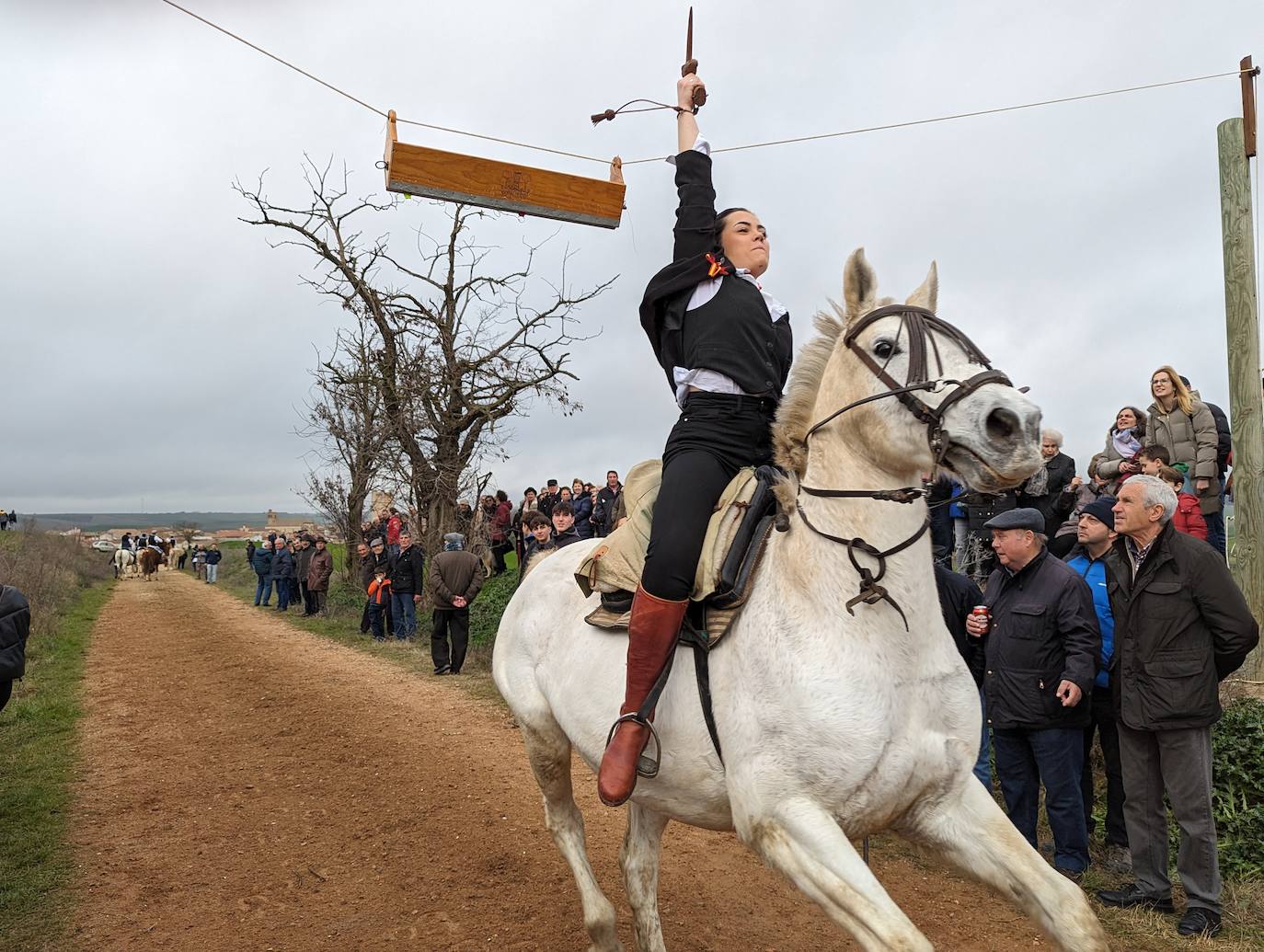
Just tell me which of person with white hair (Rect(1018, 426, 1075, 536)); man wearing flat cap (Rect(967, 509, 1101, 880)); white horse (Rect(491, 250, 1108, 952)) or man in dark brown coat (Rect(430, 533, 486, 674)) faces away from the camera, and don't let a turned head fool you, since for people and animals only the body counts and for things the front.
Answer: the man in dark brown coat

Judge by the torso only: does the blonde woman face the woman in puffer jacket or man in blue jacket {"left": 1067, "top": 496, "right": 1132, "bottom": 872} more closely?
the man in blue jacket

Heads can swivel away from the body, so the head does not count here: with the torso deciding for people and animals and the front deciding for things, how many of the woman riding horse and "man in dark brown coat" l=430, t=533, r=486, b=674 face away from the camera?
1

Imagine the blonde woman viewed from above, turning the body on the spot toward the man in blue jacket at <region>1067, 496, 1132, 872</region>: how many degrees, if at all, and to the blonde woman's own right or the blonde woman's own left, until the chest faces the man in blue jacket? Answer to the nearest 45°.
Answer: approximately 45° to the blonde woman's own left

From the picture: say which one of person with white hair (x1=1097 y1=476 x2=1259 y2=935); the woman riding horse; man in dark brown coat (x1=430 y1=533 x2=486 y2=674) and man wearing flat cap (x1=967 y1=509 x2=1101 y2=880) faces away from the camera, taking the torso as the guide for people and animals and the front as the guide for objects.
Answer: the man in dark brown coat

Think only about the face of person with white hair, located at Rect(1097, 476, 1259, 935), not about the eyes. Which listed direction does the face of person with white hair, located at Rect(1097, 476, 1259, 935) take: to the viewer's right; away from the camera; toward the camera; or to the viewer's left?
to the viewer's left

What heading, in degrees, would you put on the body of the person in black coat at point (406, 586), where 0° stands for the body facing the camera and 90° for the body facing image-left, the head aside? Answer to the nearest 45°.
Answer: approximately 45°

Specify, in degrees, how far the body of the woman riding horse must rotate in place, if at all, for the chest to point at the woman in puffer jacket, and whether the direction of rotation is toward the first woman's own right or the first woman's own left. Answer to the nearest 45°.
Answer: approximately 90° to the first woman's own left

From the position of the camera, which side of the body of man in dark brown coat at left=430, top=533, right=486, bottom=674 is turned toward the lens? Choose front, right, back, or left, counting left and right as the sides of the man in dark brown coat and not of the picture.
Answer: back

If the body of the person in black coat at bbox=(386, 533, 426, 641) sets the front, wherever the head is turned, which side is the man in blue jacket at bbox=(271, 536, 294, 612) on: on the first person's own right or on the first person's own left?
on the first person's own right

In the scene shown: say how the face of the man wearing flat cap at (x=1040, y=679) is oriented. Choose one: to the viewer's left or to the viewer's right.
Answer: to the viewer's left

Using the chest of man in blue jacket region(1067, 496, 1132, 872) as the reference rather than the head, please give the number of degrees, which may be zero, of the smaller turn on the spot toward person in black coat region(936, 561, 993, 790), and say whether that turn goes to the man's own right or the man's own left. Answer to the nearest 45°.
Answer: approximately 45° to the man's own right
